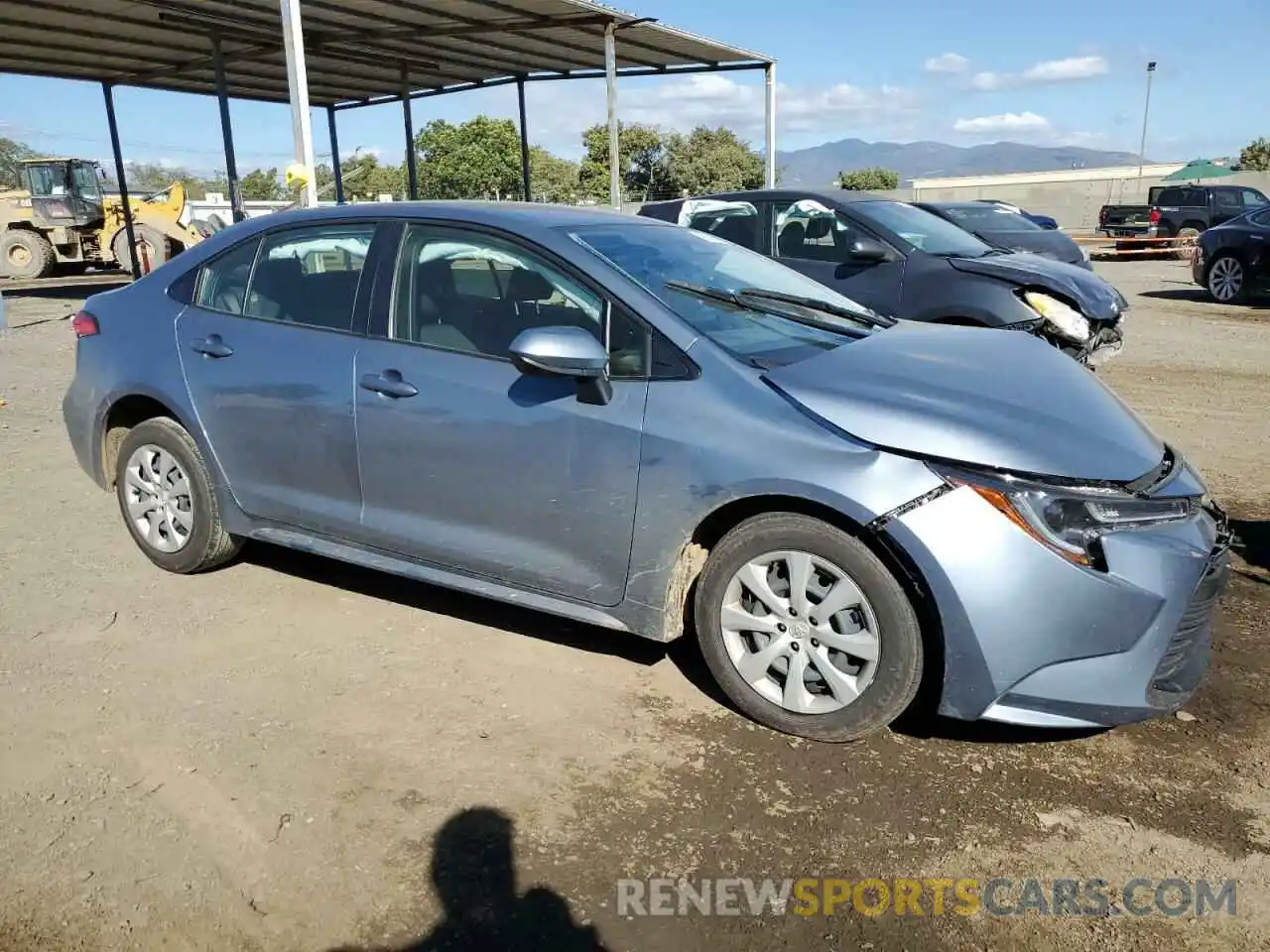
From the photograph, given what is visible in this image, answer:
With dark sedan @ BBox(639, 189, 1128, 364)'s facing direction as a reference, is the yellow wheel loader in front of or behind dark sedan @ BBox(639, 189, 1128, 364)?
behind

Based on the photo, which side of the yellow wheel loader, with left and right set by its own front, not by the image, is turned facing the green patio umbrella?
front

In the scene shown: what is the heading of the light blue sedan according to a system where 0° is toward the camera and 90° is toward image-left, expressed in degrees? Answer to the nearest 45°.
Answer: approximately 315°

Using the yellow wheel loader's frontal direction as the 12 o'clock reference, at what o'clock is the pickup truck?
The pickup truck is roughly at 1 o'clock from the yellow wheel loader.

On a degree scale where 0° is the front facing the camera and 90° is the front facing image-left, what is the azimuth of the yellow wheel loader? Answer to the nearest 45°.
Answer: approximately 270°

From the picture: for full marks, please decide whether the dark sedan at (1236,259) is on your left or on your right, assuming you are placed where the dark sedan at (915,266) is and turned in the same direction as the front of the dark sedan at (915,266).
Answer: on your left

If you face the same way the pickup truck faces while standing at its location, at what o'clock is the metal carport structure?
The metal carport structure is roughly at 6 o'clock from the pickup truck.

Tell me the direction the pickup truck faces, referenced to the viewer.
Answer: facing away from the viewer and to the right of the viewer

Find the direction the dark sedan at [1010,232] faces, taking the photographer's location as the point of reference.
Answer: facing the viewer and to the right of the viewer
